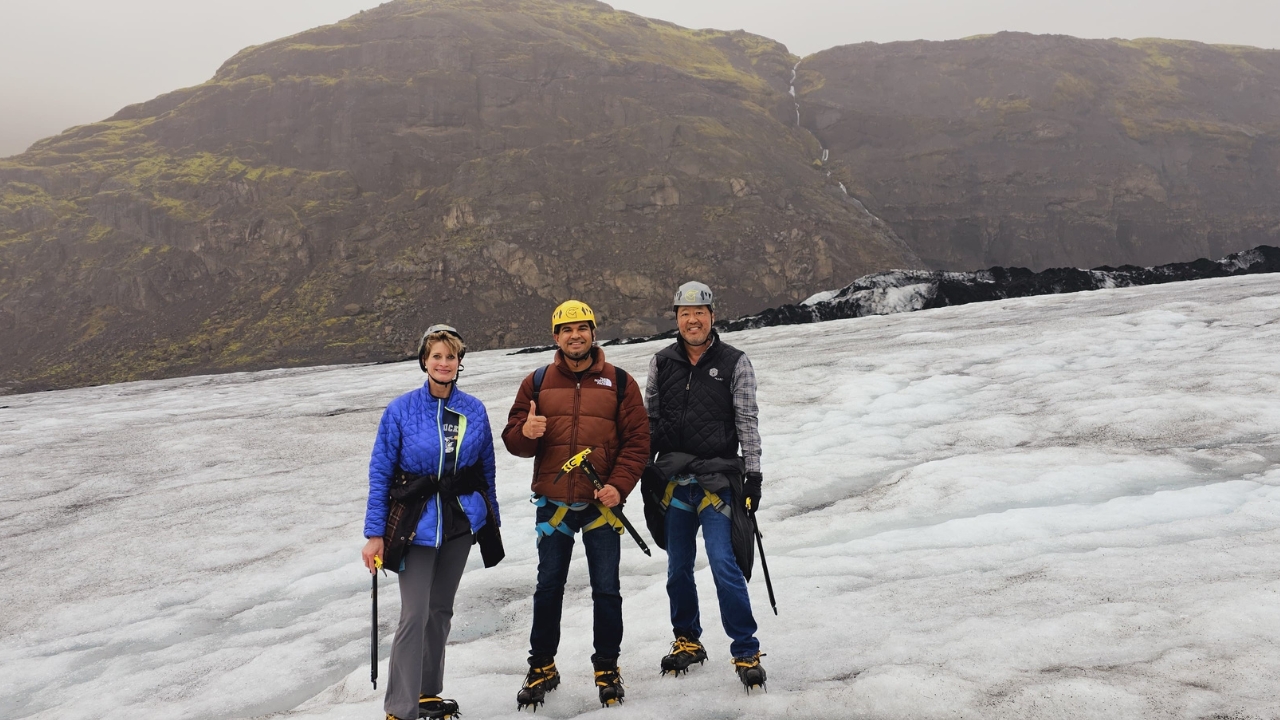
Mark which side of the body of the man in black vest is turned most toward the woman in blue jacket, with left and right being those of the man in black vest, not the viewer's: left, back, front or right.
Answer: right

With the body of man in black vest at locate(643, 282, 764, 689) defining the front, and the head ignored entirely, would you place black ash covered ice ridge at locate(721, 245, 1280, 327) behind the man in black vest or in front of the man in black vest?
behind

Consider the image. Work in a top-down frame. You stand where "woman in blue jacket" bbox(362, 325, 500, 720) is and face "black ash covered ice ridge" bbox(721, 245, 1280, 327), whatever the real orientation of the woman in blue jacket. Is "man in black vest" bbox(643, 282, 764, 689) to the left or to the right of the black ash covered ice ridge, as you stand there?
right

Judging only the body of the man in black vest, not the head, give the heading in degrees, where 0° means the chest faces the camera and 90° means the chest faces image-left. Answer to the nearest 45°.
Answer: approximately 0°

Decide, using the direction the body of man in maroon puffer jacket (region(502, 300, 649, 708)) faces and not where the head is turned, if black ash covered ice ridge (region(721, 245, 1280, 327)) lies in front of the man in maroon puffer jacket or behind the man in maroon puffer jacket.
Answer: behind

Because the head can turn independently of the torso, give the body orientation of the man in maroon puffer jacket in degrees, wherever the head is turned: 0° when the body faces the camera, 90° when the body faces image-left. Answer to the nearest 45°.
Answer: approximately 0°

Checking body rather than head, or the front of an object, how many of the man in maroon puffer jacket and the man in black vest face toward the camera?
2
